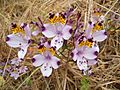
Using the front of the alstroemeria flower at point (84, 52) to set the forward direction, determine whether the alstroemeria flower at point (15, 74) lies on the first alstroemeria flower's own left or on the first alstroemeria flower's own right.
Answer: on the first alstroemeria flower's own right

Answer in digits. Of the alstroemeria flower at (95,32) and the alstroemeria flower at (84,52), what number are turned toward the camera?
2
